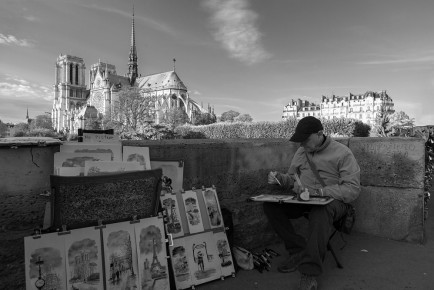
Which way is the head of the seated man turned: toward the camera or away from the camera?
toward the camera

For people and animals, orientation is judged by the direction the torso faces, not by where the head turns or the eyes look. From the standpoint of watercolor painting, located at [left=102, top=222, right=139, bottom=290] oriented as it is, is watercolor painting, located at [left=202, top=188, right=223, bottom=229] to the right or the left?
on its left

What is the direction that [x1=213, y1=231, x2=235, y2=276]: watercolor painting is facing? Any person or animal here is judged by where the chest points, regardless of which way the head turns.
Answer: toward the camera

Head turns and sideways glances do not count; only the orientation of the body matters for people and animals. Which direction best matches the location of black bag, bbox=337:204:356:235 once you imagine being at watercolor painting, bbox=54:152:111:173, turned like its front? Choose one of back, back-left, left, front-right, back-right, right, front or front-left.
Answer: left

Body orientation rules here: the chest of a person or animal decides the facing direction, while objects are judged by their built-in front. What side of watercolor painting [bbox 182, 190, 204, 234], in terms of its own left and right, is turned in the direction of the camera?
front

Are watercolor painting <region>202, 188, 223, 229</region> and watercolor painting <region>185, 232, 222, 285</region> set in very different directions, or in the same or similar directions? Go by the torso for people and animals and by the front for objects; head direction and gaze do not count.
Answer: same or similar directions

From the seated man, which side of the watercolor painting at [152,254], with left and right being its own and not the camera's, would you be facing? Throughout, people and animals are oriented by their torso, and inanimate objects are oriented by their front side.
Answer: left

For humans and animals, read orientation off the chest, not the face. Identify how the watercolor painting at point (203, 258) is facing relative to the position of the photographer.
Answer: facing the viewer

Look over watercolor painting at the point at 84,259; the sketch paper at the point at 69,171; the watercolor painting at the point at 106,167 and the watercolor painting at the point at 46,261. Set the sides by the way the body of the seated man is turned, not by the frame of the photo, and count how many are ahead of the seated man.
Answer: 4

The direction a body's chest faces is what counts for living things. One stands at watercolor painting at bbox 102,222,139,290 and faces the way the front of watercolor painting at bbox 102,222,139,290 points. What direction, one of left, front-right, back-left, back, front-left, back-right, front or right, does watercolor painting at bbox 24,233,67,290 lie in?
right

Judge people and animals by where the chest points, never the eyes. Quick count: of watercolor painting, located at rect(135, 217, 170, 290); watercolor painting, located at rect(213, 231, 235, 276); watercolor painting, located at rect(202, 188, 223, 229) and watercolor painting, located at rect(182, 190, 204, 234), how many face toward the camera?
4

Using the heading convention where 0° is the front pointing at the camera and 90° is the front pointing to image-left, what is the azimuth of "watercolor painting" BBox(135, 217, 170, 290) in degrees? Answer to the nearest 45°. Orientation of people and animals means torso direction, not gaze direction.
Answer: approximately 0°
